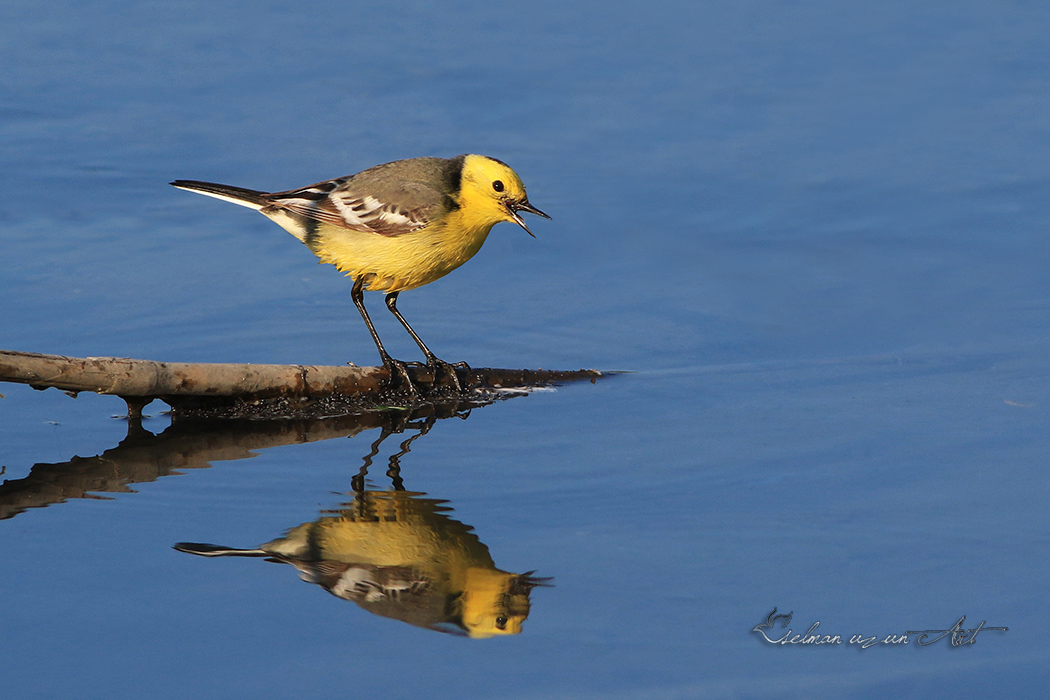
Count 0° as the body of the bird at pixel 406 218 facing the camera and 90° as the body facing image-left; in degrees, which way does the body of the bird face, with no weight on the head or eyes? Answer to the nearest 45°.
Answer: approximately 270°
